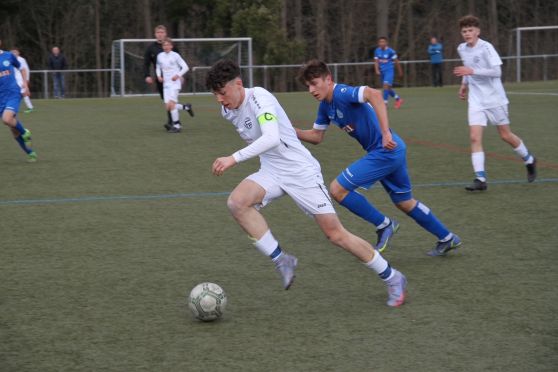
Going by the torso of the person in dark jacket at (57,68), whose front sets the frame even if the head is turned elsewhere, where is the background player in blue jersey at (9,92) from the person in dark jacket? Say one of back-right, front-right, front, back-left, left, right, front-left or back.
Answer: front

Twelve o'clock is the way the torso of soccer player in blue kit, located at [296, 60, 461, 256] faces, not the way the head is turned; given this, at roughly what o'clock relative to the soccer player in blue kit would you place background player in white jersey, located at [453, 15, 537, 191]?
The background player in white jersey is roughly at 5 o'clock from the soccer player in blue kit.

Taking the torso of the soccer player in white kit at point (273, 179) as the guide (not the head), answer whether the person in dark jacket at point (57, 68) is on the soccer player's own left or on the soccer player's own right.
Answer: on the soccer player's own right

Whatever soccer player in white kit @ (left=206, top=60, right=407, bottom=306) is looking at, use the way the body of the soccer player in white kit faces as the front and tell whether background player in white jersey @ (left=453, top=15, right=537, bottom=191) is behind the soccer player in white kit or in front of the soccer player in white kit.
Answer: behind

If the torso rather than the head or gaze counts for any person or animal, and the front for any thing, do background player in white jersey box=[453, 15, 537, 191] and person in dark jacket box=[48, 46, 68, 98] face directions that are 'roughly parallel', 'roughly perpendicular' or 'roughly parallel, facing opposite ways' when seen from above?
roughly perpendicular

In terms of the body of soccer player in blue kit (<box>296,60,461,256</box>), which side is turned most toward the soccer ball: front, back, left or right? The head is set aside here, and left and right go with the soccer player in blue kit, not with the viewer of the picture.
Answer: front

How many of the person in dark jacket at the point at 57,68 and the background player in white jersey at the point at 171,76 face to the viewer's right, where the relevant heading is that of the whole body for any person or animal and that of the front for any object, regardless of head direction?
0

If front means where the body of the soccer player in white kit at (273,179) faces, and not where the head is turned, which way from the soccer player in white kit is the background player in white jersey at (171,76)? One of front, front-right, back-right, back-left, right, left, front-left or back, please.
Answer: back-right

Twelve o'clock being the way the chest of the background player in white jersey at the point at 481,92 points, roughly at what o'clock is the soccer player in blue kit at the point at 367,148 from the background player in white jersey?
The soccer player in blue kit is roughly at 11 o'clock from the background player in white jersey.

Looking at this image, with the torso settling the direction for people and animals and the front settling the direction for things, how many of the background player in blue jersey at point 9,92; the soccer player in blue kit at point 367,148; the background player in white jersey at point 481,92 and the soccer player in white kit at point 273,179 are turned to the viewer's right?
0

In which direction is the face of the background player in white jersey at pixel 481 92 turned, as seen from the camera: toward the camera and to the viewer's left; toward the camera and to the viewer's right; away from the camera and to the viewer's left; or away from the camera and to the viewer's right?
toward the camera and to the viewer's left

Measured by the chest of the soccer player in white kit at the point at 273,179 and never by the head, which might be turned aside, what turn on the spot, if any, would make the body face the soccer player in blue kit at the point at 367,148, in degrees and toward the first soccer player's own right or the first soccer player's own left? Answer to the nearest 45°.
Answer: approximately 180°

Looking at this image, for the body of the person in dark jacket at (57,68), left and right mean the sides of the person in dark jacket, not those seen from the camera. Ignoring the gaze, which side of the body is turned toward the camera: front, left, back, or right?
front

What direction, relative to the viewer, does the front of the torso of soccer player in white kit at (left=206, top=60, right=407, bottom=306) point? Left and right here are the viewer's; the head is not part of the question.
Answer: facing the viewer and to the left of the viewer

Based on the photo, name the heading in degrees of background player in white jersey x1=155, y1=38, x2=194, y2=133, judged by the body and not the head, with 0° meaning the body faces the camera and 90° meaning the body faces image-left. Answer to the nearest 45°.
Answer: approximately 45°

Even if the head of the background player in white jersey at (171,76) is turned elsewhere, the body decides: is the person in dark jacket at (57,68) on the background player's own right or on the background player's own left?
on the background player's own right
